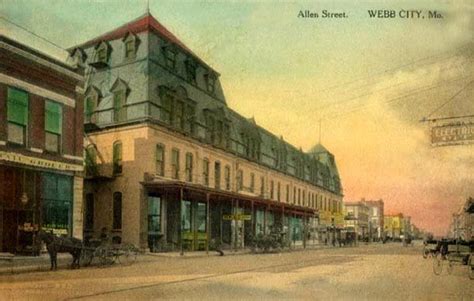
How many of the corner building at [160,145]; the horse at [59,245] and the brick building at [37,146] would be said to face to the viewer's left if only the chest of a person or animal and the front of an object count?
1

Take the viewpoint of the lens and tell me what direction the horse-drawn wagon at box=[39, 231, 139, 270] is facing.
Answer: facing to the left of the viewer

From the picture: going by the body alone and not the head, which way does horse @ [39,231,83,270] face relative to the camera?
to the viewer's left

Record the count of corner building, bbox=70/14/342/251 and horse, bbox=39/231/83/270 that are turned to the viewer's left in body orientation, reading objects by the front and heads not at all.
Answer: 1

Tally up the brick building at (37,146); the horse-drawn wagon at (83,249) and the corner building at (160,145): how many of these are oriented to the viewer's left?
1
